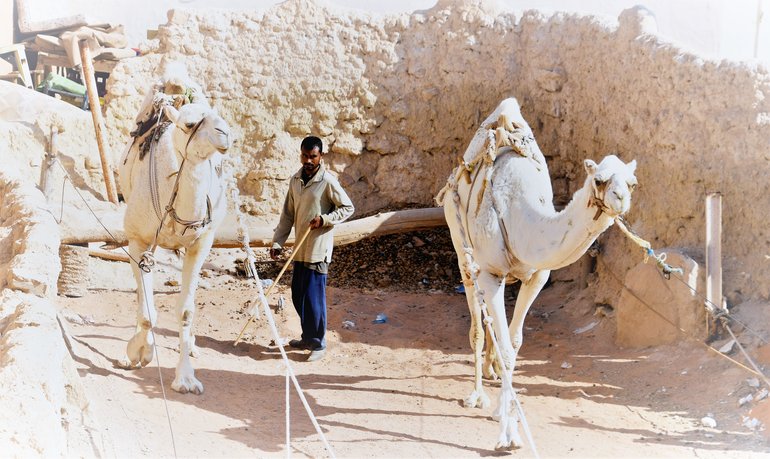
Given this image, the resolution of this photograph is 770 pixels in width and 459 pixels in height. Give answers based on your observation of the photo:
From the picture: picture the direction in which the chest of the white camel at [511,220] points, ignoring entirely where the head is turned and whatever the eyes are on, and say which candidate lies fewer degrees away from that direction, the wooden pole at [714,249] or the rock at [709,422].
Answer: the rock

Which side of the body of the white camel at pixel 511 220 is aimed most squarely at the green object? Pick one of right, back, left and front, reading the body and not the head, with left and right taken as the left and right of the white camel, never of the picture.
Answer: back

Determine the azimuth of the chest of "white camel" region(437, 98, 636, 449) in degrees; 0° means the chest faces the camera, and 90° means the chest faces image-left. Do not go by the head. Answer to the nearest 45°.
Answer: approximately 315°

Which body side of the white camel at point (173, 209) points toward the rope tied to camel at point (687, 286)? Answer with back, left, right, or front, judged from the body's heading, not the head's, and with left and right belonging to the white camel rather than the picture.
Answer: left

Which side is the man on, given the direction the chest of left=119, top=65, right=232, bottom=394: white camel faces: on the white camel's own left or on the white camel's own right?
on the white camel's own left

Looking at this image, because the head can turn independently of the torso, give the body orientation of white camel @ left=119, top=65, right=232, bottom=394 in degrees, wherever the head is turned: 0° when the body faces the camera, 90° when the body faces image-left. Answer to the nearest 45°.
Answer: approximately 0°

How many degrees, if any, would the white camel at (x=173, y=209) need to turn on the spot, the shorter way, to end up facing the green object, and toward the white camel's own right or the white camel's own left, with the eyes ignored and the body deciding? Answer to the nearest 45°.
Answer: approximately 180°

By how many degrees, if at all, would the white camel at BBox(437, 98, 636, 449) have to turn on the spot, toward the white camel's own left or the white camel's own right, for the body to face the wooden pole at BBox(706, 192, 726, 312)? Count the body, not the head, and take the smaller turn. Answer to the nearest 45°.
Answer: approximately 90° to the white camel's own left

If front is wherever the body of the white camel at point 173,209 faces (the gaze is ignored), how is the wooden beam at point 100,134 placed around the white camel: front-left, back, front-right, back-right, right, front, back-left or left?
back

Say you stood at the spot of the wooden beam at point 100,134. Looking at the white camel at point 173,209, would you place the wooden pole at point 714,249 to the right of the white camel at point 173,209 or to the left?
left

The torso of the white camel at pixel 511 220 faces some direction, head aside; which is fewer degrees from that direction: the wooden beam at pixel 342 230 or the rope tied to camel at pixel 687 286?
the rope tied to camel

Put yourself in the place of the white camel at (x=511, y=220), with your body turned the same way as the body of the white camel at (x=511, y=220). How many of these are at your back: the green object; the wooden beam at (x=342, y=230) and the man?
3

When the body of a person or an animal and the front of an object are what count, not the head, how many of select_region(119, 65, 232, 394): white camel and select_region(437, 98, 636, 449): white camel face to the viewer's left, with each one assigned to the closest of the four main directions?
0
